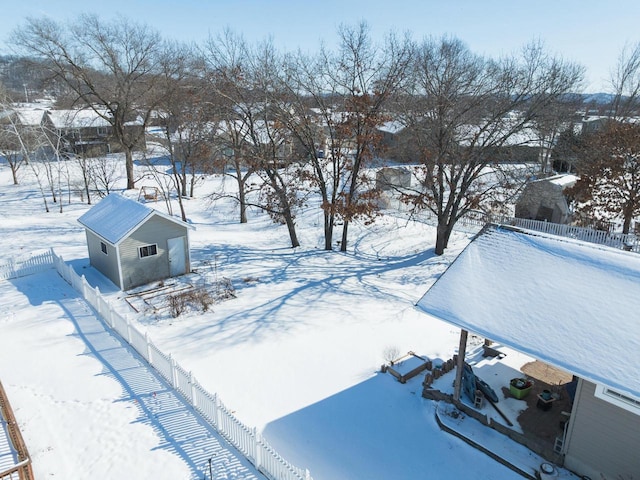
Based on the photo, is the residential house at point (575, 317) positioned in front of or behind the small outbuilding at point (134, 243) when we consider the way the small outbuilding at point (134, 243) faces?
in front

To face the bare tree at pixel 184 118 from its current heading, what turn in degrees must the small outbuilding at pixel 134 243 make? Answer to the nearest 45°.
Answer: approximately 135° to its left

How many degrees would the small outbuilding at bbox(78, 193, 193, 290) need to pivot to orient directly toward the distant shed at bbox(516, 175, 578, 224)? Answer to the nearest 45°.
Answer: approximately 45° to its left

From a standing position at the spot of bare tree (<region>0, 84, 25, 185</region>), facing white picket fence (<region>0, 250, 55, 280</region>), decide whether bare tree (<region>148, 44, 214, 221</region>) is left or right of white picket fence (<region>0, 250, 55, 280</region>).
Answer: left

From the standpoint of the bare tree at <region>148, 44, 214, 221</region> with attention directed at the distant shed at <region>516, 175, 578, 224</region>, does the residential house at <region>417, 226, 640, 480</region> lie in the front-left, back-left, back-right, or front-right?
front-right

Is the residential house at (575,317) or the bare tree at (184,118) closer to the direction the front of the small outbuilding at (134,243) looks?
the residential house

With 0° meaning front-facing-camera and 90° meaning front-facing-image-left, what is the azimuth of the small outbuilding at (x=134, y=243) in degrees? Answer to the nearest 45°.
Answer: approximately 315°

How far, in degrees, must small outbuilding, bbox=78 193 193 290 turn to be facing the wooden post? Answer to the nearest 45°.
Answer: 0° — it already faces it

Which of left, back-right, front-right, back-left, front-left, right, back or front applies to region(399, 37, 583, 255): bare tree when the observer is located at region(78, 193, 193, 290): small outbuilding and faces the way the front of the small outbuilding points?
front-left

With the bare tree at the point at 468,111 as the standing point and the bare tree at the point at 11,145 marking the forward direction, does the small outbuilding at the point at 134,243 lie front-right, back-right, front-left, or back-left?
front-left

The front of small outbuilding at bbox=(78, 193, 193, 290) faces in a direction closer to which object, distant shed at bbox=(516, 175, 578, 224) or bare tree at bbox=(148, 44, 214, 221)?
the distant shed

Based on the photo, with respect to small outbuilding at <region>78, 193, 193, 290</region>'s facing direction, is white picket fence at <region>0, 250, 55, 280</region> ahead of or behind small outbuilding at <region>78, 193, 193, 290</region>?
behind
